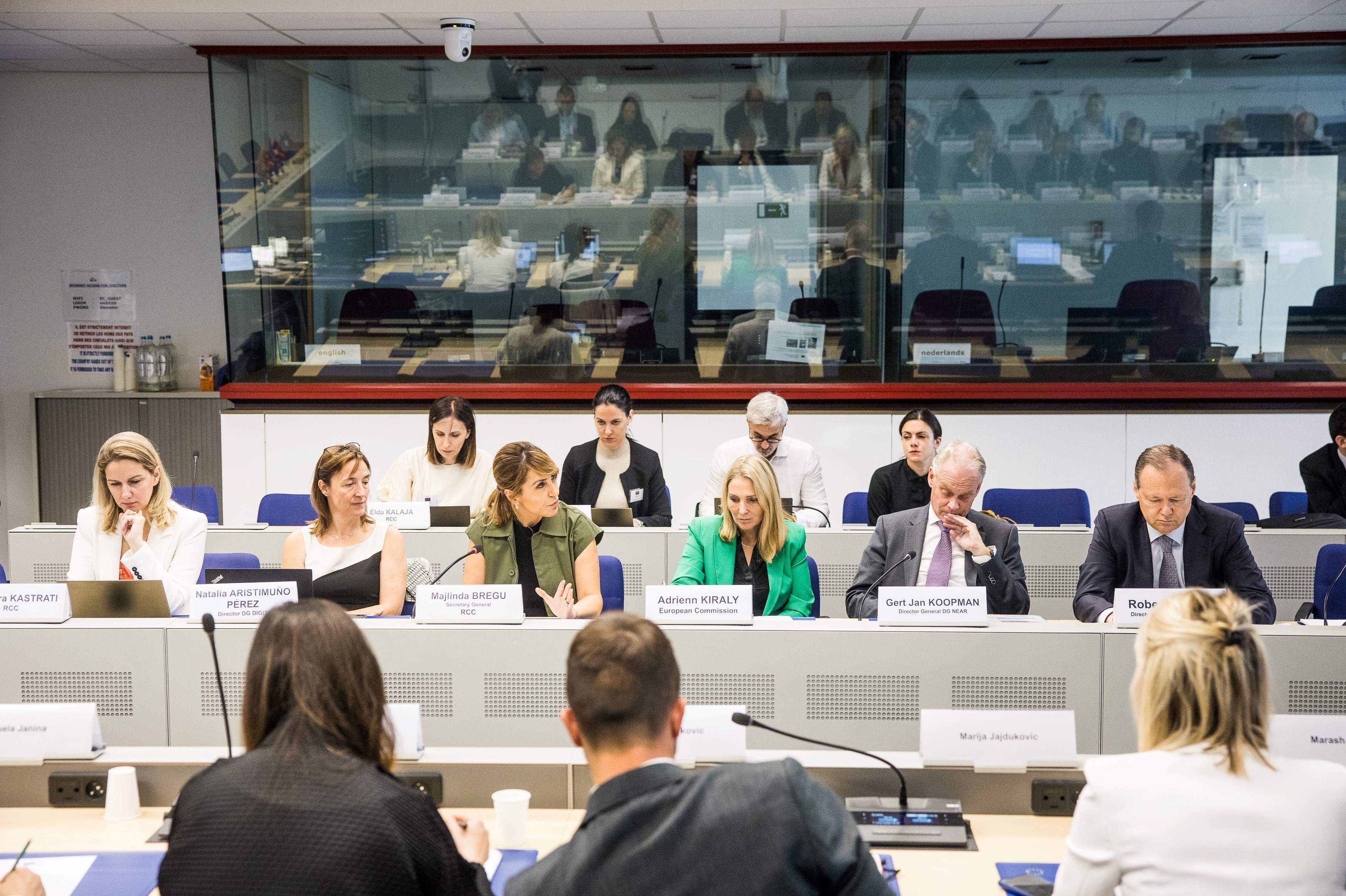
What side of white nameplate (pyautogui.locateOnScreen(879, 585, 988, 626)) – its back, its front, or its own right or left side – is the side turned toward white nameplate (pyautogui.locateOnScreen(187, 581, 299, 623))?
right

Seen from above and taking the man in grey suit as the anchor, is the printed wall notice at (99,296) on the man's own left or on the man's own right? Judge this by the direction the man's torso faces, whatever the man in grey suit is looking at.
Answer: on the man's own right

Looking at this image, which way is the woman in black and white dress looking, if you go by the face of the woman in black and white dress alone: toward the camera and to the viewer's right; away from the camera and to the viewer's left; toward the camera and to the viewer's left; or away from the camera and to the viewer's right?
toward the camera and to the viewer's right

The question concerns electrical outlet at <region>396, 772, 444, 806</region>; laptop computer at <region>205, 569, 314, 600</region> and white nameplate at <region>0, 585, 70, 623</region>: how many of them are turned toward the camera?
2

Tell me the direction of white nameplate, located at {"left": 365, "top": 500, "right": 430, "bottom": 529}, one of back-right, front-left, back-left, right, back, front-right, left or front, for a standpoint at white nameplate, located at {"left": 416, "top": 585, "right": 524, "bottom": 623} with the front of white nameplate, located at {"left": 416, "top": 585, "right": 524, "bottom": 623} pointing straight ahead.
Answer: back

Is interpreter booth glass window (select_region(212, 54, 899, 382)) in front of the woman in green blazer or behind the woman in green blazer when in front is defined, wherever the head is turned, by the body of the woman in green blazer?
behind

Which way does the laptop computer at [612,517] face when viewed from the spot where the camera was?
facing away from the viewer

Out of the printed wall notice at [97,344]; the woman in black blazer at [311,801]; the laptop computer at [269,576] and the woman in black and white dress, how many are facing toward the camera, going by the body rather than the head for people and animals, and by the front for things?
2

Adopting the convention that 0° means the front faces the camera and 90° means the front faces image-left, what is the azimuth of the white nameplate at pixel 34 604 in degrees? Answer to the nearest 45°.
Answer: approximately 0°

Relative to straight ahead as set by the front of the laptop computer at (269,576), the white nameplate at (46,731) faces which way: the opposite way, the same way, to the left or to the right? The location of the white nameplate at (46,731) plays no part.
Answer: the opposite way

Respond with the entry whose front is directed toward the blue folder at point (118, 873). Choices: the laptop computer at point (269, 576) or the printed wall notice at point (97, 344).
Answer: the printed wall notice

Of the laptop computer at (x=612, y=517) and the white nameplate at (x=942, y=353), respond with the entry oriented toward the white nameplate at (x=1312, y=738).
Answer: the white nameplate at (x=942, y=353)
